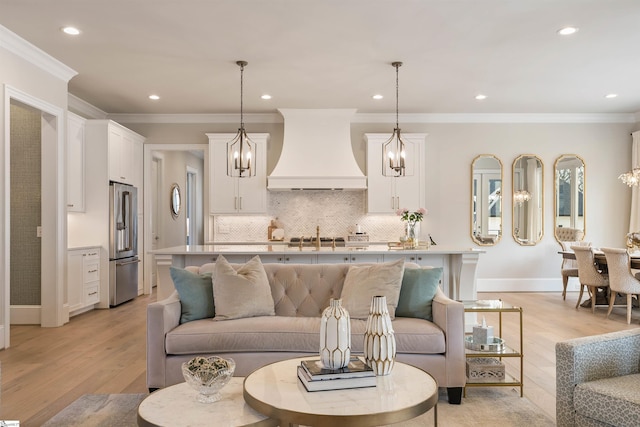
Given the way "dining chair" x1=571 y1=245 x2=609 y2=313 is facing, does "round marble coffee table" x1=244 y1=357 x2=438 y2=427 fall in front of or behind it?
behind

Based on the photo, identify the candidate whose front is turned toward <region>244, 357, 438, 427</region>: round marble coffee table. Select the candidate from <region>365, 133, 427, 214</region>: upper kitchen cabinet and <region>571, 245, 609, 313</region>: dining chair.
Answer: the upper kitchen cabinet

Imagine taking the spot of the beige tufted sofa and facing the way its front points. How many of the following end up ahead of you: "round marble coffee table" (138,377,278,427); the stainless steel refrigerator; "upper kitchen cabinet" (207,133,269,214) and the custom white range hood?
1

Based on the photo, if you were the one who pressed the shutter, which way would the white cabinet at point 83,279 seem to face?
facing the viewer and to the right of the viewer

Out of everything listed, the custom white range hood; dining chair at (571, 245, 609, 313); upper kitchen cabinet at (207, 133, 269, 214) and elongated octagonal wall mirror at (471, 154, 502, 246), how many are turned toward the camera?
3

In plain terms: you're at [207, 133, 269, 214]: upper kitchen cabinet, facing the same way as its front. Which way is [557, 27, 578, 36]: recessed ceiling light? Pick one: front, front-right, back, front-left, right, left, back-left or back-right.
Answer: front-left

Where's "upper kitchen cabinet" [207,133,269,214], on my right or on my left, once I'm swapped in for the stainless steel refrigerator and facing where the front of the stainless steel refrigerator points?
on my left

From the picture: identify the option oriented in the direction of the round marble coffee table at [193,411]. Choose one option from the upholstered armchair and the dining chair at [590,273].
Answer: the upholstered armchair

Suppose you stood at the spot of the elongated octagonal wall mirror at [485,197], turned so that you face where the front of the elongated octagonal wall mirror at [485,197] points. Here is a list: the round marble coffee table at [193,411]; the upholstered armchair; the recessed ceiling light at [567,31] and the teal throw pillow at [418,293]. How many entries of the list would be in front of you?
4

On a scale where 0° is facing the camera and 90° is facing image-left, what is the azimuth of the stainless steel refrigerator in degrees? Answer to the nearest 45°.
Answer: approximately 315°

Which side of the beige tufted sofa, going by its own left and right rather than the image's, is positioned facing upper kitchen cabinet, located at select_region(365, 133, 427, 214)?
back

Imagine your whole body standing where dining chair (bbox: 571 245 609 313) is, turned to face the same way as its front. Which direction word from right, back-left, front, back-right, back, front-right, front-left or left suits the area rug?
back-right

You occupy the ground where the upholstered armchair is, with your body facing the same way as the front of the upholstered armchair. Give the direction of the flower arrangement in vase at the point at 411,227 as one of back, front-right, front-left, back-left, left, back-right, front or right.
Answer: right

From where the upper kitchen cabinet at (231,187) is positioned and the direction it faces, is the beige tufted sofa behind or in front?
in front
